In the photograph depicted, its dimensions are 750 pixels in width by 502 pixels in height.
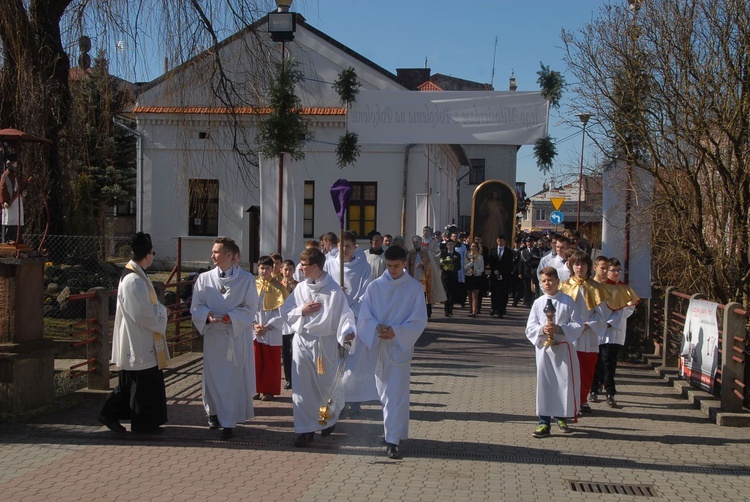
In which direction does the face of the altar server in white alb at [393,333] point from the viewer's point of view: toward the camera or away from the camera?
toward the camera

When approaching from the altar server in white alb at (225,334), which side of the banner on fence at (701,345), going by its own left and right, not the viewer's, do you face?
front

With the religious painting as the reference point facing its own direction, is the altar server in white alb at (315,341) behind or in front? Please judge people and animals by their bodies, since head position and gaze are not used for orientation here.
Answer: in front

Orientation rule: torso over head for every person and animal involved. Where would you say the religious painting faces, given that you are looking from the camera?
facing the viewer

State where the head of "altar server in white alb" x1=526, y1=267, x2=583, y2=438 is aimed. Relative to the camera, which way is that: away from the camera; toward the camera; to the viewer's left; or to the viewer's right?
toward the camera

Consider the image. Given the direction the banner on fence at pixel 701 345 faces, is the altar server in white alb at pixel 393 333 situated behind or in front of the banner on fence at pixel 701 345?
in front

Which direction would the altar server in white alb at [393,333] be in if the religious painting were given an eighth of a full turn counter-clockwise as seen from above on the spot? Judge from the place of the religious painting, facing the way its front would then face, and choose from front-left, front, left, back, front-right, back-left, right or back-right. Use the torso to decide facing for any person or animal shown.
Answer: front-right
